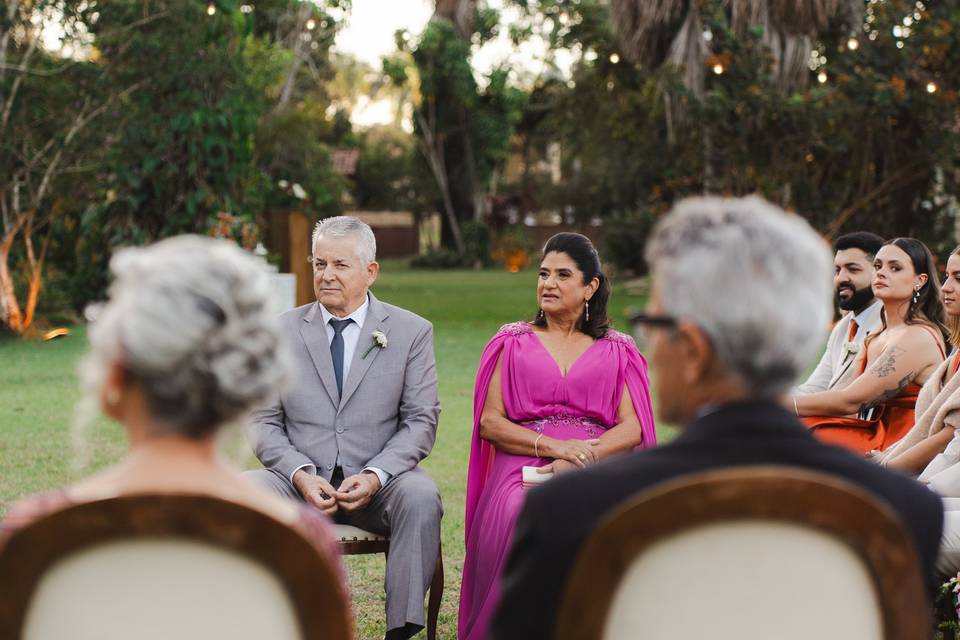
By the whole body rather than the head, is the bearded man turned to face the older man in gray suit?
yes

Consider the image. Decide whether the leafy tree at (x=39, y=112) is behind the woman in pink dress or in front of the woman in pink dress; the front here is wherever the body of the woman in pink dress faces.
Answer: behind

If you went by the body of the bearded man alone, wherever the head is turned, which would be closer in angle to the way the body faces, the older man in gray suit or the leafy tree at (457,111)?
the older man in gray suit

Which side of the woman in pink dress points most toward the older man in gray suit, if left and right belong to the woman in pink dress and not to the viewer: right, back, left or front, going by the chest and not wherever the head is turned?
right

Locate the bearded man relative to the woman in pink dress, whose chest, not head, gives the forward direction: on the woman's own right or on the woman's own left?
on the woman's own left

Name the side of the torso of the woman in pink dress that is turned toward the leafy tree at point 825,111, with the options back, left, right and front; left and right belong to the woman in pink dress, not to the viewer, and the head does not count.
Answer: back

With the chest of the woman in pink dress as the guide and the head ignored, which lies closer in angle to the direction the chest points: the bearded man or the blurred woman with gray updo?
the blurred woman with gray updo

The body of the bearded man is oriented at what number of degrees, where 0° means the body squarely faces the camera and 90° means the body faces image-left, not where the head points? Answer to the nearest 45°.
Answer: approximately 45°

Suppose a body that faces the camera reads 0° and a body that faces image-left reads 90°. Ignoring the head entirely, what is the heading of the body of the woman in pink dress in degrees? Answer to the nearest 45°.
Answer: approximately 0°

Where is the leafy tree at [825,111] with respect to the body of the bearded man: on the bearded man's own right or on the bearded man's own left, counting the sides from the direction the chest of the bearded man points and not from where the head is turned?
on the bearded man's own right
